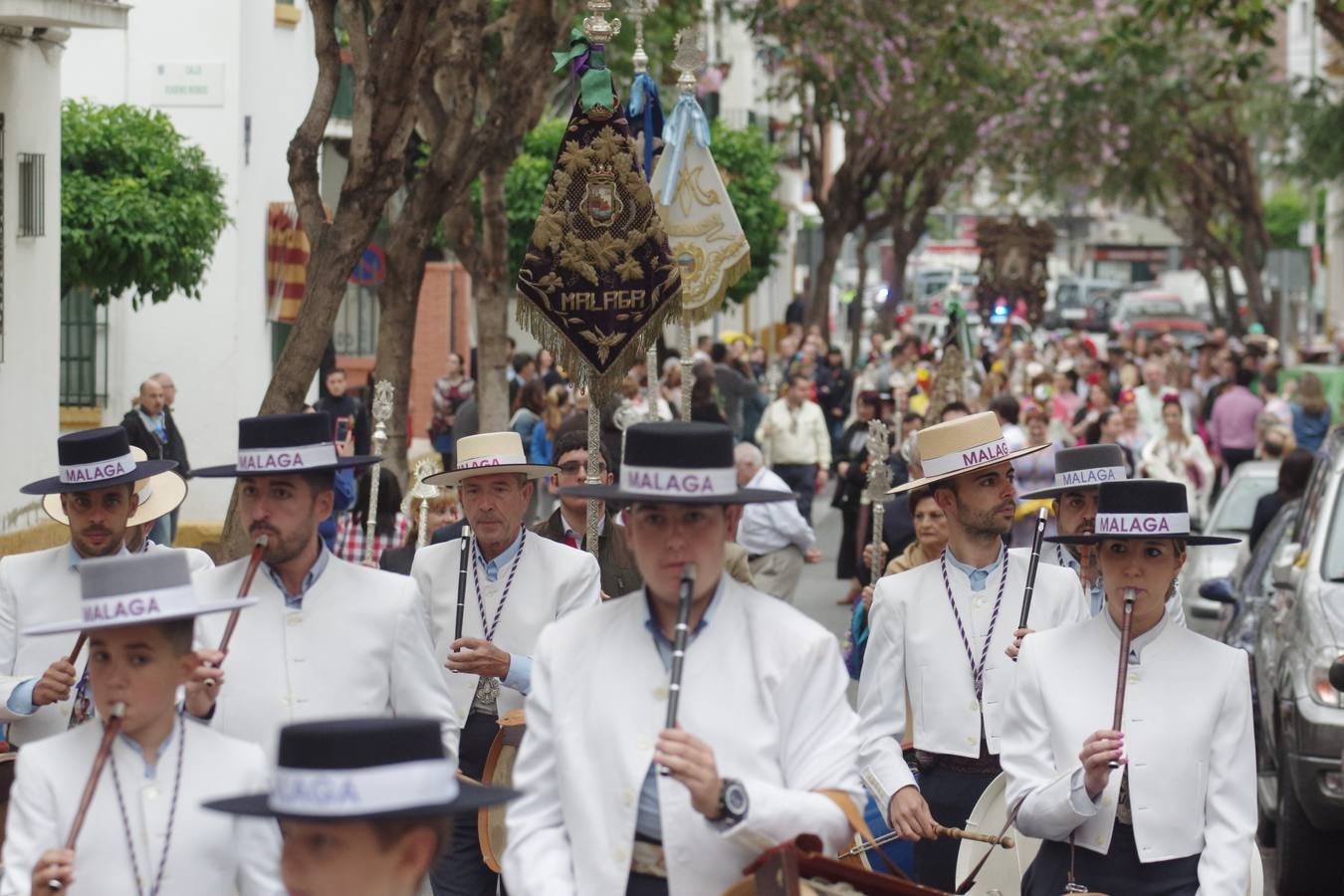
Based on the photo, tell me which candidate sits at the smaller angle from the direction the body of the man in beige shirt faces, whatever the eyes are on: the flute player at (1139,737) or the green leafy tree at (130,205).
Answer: the flute player

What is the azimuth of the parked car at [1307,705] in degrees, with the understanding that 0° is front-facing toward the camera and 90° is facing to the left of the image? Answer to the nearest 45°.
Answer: approximately 0°

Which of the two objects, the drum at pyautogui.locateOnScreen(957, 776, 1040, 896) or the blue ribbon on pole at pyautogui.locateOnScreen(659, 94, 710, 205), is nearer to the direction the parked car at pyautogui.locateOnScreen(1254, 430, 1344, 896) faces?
the drum

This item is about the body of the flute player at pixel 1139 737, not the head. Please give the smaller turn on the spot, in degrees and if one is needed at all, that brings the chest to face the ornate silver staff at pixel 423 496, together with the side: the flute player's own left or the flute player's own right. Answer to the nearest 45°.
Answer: approximately 135° to the flute player's own right

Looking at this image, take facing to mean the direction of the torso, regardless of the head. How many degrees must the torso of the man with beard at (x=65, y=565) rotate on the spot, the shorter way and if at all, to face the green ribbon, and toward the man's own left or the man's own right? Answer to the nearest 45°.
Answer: approximately 135° to the man's own left

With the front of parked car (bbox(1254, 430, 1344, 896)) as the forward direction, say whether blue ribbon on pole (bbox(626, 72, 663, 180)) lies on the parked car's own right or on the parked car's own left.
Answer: on the parked car's own right

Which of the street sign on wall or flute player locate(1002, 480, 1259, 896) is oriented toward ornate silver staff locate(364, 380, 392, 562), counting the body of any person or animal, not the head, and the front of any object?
the street sign on wall
